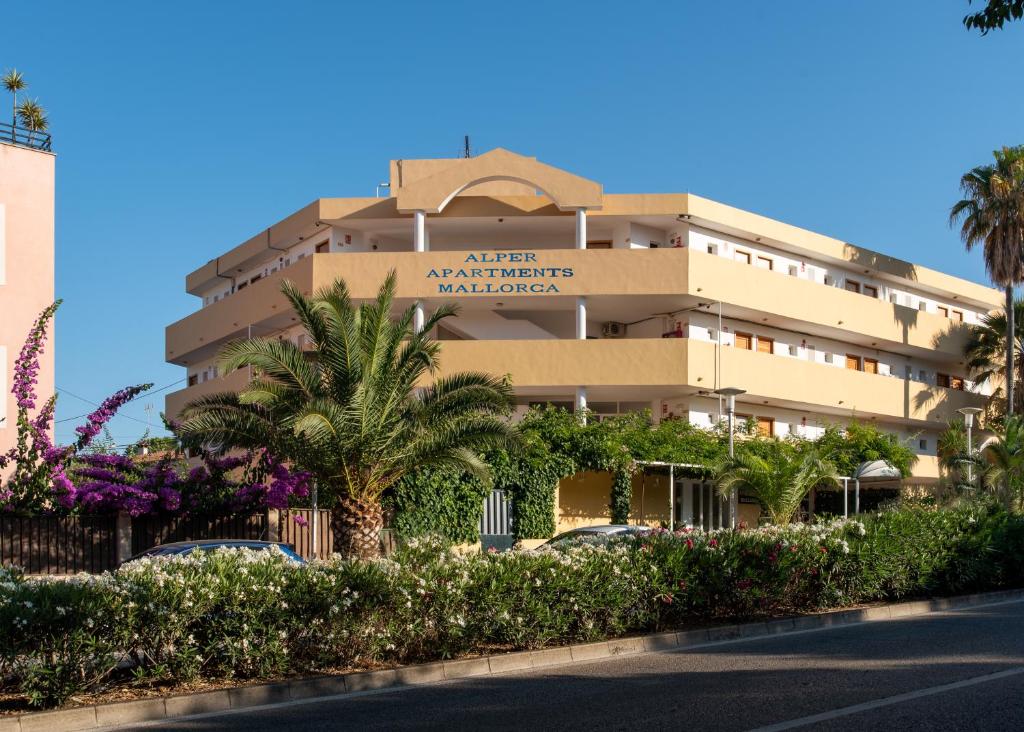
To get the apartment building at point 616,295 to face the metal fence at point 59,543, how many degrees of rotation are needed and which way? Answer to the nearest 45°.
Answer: approximately 45° to its right

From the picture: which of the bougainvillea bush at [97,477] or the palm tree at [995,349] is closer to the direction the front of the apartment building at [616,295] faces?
the bougainvillea bush

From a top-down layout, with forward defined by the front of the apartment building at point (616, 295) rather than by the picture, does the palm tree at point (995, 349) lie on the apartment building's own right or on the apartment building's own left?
on the apartment building's own left

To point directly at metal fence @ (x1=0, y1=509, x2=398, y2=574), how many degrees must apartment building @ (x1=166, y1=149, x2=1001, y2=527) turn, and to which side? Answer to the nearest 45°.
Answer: approximately 45° to its right

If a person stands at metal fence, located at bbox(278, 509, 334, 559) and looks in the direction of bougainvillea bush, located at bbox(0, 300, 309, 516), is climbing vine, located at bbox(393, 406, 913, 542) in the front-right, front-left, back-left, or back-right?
back-right

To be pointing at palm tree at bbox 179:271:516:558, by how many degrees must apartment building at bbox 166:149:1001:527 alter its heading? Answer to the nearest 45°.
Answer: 0° — it already faces it

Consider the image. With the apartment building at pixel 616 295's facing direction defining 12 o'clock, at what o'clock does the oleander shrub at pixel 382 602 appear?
The oleander shrub is roughly at 12 o'clock from the apartment building.

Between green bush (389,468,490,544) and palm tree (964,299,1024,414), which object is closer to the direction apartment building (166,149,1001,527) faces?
the green bush

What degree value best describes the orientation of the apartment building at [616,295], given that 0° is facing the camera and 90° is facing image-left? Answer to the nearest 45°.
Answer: approximately 0°
